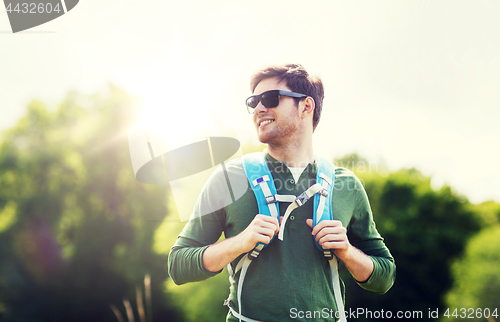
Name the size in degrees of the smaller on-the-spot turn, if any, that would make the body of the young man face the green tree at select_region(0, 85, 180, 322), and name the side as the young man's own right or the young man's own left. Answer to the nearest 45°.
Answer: approximately 135° to the young man's own right

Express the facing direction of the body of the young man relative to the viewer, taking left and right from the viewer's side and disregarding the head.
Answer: facing the viewer

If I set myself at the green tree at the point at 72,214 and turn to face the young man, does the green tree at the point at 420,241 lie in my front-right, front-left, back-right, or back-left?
front-left

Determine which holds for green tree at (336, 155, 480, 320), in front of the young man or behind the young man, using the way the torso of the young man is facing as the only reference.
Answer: behind

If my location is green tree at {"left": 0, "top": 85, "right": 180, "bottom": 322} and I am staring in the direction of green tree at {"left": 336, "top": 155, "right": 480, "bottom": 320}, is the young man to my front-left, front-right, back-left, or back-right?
front-right
